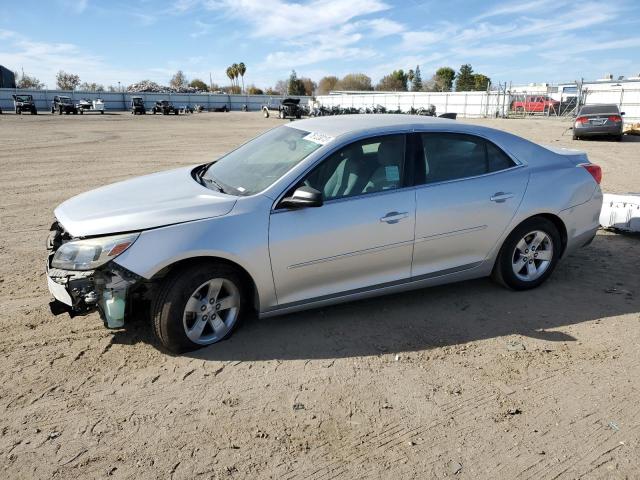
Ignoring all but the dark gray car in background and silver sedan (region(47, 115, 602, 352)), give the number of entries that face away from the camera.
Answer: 1

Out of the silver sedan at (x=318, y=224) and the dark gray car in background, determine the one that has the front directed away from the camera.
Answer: the dark gray car in background

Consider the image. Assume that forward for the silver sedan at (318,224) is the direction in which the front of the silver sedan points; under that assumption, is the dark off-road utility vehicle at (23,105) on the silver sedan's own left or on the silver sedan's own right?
on the silver sedan's own right

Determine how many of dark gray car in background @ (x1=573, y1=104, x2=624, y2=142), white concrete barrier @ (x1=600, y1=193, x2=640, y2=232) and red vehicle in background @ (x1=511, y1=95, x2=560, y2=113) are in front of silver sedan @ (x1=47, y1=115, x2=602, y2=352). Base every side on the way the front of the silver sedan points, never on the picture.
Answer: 0

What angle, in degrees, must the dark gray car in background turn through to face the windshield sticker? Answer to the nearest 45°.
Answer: approximately 180°

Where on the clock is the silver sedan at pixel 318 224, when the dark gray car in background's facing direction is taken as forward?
The silver sedan is roughly at 6 o'clock from the dark gray car in background.

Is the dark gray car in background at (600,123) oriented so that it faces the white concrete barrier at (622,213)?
no

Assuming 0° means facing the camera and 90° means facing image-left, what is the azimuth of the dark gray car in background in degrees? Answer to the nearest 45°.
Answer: approximately 180°

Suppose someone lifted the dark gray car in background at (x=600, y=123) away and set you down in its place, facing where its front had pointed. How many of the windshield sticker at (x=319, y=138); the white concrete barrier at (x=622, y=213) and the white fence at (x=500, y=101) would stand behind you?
2

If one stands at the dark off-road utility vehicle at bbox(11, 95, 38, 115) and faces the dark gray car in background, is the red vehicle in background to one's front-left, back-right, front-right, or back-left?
front-left

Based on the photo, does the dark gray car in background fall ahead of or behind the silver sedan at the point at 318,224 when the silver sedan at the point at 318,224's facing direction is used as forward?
behind

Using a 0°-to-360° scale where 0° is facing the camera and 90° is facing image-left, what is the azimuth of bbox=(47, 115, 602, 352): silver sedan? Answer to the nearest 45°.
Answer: approximately 45°

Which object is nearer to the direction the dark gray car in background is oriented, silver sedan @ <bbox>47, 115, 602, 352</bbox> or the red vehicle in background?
the red vehicle in background

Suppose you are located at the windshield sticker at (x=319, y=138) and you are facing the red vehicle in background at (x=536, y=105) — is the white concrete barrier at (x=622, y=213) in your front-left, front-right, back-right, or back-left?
front-right

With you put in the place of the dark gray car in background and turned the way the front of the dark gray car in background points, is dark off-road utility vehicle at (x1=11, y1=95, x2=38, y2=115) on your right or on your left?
on your left

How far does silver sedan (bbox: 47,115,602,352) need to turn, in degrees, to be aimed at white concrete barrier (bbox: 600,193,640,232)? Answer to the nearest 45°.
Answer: approximately 180°

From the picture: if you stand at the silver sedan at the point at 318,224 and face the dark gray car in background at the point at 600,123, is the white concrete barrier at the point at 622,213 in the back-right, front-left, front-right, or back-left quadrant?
front-right
